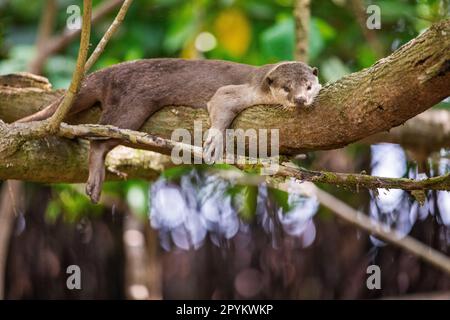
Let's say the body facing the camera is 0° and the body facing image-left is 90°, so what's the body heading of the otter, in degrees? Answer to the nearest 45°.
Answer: approximately 270°

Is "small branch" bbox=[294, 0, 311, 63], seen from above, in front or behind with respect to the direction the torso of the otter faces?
in front

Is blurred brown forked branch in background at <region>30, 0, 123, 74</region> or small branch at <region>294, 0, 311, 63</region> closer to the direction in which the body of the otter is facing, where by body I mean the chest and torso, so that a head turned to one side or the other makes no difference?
the small branch

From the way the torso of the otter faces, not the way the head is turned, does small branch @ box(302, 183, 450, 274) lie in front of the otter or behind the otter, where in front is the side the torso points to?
in front

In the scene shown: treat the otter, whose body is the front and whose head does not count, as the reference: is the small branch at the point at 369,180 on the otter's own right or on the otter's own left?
on the otter's own right

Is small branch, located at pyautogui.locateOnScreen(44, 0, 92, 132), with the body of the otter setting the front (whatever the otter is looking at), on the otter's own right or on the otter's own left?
on the otter's own right
